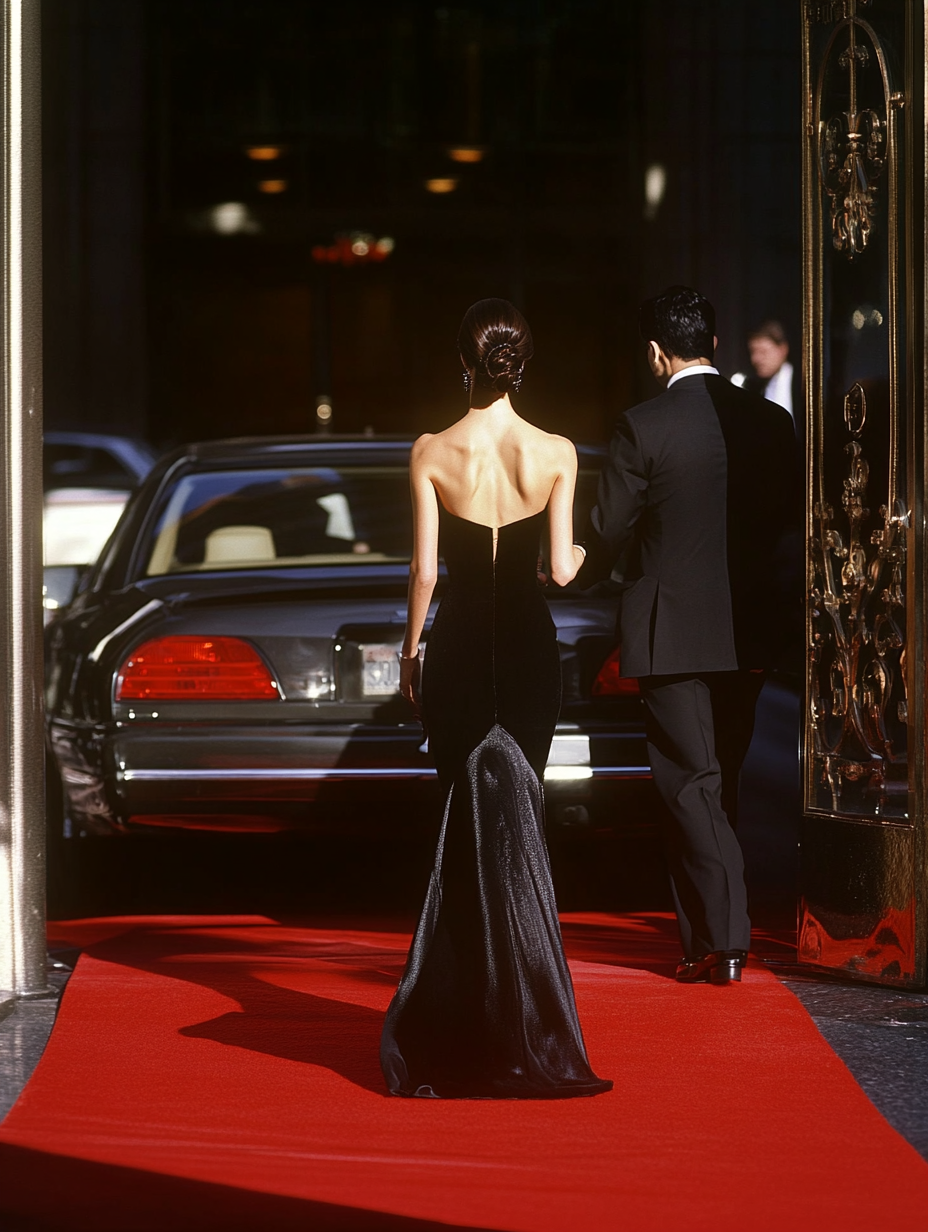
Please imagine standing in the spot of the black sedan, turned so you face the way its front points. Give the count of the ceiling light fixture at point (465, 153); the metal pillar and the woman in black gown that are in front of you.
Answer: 1

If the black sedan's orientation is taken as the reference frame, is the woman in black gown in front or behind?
behind

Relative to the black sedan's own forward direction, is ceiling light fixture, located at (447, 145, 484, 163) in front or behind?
in front

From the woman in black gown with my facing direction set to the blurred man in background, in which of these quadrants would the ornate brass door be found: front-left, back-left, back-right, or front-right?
front-right

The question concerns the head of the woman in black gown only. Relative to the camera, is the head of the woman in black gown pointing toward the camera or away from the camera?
away from the camera

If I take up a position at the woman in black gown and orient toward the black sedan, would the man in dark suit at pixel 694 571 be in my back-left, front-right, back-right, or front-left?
front-right

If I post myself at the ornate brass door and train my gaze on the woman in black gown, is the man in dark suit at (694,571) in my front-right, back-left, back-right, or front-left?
front-right

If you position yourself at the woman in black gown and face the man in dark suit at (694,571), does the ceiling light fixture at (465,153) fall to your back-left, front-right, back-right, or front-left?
front-left

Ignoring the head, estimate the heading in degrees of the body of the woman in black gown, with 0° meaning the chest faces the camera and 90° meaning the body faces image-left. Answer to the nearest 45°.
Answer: approximately 180°

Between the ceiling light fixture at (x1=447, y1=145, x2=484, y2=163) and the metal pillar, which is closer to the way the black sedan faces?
the ceiling light fixture

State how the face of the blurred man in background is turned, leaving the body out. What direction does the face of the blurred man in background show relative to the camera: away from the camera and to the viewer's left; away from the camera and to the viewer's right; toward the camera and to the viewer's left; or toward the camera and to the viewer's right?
toward the camera and to the viewer's left

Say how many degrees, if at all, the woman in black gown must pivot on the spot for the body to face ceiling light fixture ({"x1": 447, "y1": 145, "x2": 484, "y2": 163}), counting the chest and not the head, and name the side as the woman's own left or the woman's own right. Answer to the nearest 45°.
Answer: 0° — they already face it

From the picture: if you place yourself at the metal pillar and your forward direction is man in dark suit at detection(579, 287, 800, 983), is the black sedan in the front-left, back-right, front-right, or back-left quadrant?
front-left

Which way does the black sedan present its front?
away from the camera

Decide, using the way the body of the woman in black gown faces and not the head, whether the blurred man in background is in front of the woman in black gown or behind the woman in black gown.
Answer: in front
